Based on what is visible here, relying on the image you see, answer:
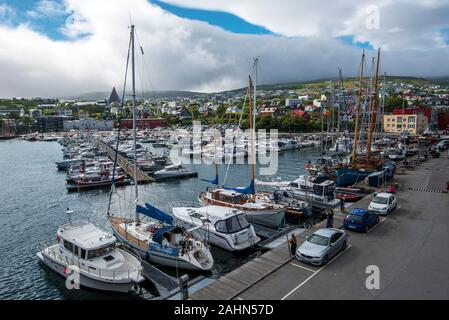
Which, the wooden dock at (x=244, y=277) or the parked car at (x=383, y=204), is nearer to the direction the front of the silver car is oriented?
the wooden dock

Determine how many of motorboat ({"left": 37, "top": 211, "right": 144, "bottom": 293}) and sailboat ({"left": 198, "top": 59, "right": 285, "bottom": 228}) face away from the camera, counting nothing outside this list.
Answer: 0

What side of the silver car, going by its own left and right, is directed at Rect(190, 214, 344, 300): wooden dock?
front

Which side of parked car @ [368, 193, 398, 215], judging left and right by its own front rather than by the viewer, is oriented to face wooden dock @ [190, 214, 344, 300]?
front

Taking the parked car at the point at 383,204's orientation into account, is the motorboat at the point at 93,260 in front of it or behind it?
in front

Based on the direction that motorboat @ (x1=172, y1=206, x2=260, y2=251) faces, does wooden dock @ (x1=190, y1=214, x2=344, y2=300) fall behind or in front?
behind

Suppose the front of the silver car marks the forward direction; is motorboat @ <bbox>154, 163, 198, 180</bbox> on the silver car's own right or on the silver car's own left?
on the silver car's own right

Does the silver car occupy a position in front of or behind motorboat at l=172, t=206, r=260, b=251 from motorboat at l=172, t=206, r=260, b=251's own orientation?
behind

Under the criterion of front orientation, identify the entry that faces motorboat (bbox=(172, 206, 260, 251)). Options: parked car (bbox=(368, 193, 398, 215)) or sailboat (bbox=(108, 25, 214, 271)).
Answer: the parked car

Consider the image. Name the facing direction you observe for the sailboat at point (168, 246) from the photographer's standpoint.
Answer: facing away from the viewer and to the left of the viewer
